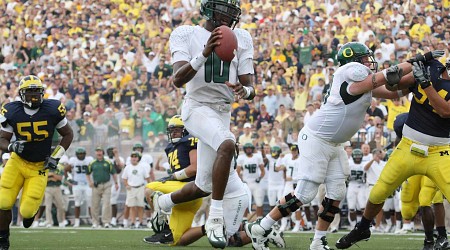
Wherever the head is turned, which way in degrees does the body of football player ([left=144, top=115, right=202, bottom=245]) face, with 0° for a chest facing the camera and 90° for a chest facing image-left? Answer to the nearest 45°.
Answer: approximately 45°

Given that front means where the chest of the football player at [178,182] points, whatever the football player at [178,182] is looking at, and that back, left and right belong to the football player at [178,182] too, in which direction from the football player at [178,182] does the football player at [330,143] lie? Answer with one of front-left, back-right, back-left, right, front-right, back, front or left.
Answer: left

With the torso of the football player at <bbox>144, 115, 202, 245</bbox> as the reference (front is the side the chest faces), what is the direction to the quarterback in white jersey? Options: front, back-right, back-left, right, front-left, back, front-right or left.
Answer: front-left

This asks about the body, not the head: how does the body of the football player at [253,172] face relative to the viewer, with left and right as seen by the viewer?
facing the viewer

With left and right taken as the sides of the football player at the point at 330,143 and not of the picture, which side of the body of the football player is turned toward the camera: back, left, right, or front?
right

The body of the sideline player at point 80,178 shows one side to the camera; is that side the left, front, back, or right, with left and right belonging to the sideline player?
front

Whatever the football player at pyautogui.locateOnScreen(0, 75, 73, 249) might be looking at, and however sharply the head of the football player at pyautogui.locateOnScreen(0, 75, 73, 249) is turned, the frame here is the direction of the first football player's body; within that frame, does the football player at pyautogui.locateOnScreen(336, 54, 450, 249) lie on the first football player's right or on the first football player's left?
on the first football player's left

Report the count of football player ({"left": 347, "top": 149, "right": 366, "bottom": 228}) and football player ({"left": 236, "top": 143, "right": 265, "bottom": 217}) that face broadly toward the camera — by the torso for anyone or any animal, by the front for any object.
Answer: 2

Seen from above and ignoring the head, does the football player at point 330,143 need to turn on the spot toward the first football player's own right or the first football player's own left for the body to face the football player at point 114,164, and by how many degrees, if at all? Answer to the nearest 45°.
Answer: approximately 135° to the first football player's own left

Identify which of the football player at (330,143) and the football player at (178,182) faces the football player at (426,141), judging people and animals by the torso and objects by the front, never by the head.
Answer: the football player at (330,143)

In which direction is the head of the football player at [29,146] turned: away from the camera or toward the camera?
toward the camera

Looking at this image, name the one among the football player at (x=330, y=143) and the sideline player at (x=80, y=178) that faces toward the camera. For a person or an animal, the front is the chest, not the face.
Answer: the sideline player

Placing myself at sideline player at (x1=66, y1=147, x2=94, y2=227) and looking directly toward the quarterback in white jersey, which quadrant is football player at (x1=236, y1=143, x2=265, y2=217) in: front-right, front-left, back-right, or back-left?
front-left
